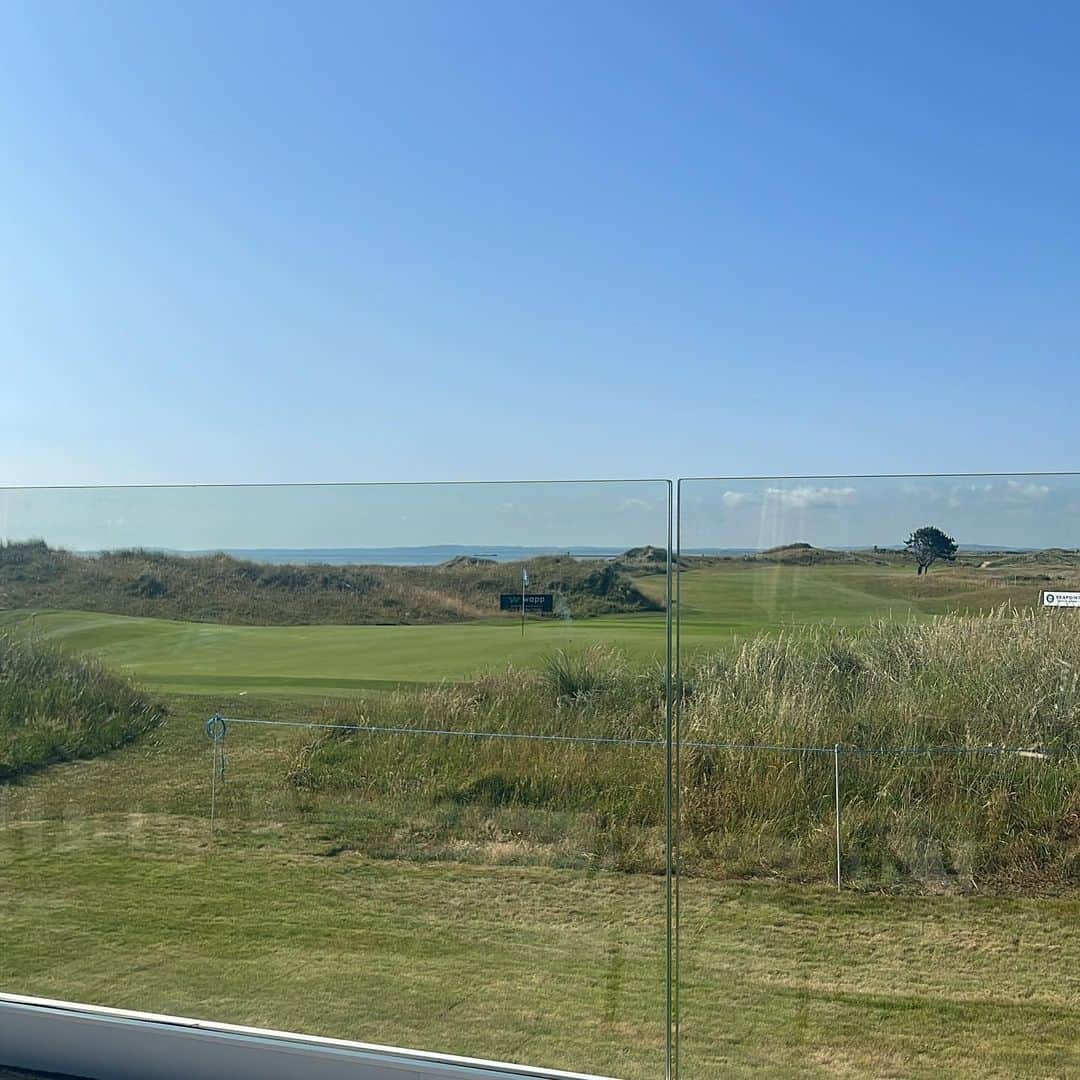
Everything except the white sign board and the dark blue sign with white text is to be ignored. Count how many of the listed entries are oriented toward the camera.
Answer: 2

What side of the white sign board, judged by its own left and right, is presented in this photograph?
front

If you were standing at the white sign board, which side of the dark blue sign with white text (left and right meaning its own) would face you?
left

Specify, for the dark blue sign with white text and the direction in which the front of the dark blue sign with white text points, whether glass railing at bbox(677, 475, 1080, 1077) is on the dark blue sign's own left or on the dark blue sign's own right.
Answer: on the dark blue sign's own left

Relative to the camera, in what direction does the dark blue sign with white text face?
facing the viewer

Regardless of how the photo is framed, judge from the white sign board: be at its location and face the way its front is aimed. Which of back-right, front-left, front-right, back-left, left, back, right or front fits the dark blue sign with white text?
right
